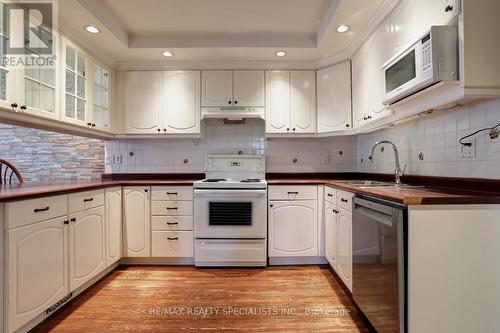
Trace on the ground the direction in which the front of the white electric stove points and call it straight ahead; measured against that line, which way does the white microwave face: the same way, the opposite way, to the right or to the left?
to the right

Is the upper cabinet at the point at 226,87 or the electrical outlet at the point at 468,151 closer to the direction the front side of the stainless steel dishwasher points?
the upper cabinet

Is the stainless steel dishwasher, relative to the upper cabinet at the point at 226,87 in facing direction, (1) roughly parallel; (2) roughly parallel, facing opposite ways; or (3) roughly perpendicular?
roughly perpendicular

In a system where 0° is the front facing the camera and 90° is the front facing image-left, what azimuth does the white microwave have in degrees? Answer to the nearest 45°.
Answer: approximately 45°

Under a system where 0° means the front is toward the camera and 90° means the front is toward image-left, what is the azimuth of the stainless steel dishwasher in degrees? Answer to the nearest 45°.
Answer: approximately 45°
